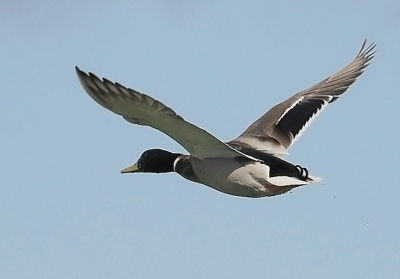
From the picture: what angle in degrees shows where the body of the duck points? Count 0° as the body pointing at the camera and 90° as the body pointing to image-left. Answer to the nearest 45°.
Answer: approximately 135°
